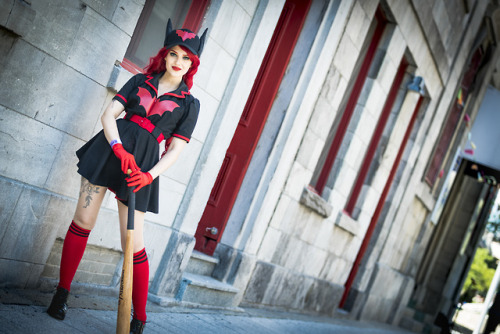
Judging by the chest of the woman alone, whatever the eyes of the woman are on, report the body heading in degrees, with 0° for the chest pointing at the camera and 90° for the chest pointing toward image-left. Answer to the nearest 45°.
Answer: approximately 0°

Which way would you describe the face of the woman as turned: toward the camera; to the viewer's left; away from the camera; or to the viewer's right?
toward the camera
